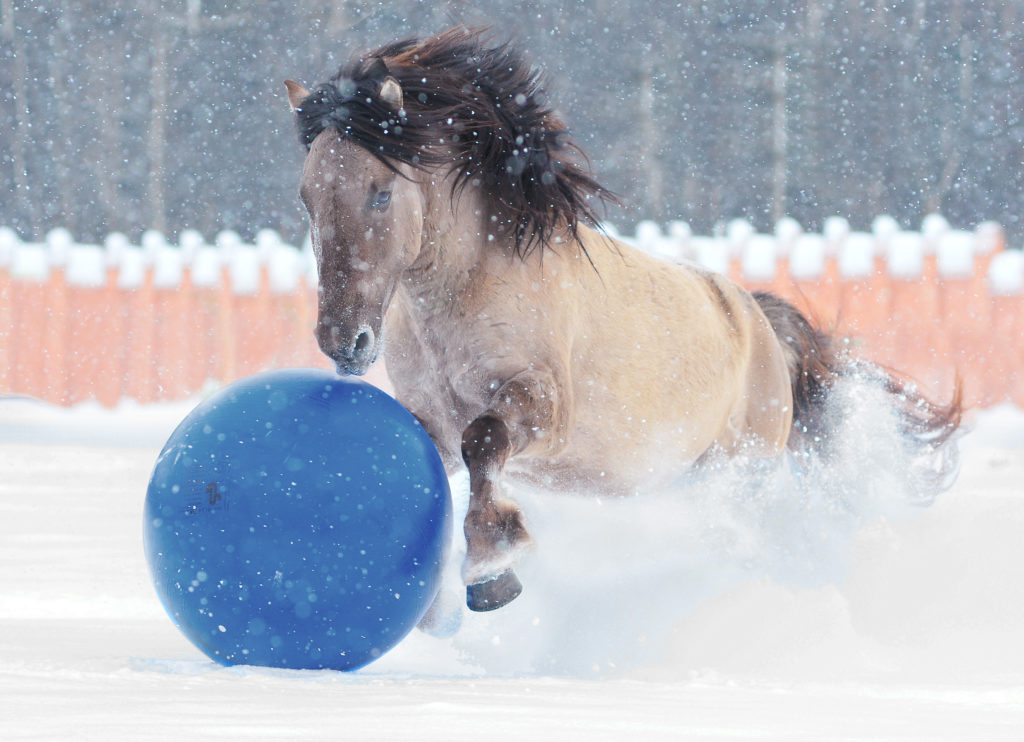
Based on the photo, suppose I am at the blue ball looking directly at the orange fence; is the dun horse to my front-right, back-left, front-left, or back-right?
front-right

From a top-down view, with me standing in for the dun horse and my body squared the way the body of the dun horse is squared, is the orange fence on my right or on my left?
on my right

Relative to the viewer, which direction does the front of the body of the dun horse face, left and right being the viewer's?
facing the viewer and to the left of the viewer

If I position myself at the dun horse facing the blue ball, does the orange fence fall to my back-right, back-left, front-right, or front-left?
back-right
